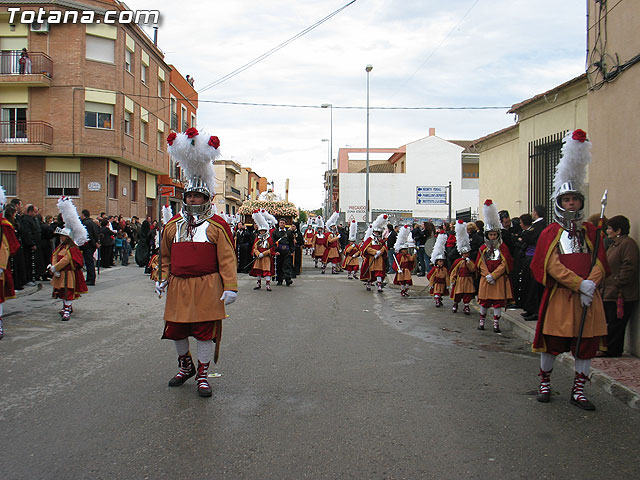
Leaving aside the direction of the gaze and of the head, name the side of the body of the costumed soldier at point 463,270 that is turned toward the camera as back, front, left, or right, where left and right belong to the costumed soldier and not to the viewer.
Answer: front

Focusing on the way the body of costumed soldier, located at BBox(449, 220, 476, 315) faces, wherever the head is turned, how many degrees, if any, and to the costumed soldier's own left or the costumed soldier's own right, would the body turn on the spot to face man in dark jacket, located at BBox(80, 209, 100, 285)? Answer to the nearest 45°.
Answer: approximately 90° to the costumed soldier's own right

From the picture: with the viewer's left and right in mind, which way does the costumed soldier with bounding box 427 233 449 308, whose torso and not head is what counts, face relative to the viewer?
facing the viewer

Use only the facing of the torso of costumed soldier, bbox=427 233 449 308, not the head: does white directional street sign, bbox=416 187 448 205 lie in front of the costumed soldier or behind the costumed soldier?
behind

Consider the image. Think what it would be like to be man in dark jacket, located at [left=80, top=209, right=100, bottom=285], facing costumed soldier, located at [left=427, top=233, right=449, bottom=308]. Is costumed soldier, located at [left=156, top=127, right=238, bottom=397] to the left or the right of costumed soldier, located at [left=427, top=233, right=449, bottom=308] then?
right

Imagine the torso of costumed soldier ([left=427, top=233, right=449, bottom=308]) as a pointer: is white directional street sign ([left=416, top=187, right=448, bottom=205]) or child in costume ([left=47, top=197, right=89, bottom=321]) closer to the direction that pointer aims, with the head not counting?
the child in costume

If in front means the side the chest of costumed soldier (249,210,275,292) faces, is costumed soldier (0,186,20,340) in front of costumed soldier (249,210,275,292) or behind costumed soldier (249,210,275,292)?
in front

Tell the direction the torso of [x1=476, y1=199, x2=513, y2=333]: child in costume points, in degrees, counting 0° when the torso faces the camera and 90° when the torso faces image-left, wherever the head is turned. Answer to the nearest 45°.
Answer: approximately 0°

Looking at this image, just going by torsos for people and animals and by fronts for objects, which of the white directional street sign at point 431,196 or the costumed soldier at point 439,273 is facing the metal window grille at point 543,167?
the white directional street sign
